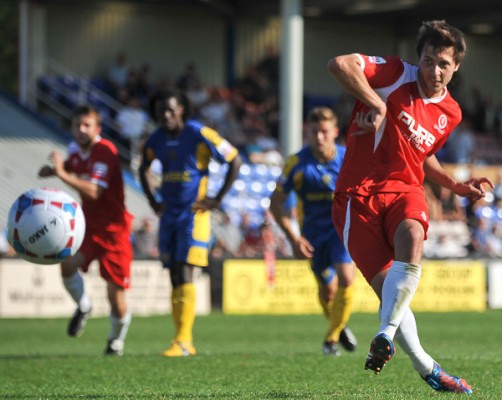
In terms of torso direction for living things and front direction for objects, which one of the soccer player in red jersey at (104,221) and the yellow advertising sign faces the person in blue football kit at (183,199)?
the yellow advertising sign

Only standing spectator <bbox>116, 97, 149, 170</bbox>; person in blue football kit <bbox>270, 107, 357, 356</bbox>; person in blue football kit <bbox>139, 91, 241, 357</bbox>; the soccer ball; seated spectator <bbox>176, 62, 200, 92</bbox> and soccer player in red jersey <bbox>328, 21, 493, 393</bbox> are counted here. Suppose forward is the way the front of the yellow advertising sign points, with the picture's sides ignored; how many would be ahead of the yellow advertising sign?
4

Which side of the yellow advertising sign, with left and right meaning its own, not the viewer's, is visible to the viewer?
front

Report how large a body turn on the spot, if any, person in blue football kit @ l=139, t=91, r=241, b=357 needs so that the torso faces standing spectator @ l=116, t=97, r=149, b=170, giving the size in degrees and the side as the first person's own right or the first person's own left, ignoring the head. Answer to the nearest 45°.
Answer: approximately 135° to the first person's own right

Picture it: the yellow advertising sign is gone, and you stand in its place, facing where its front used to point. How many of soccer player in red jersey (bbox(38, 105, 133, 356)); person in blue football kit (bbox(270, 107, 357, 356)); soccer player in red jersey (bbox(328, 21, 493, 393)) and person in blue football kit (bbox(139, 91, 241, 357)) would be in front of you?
4

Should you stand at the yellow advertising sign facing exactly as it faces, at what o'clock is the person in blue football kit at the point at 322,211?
The person in blue football kit is roughly at 12 o'clock from the yellow advertising sign.

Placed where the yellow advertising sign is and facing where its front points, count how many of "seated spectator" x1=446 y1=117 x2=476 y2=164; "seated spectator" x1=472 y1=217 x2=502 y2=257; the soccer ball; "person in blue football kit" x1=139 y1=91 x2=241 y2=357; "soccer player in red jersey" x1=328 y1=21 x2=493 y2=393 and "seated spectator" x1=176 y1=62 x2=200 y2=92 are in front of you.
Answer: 3

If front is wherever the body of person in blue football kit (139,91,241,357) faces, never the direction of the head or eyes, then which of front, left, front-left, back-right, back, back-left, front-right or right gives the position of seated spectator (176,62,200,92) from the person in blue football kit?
back-right

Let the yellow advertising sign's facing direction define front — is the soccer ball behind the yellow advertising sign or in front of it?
in front

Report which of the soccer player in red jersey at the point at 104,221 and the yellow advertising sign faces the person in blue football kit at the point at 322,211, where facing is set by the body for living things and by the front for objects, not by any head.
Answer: the yellow advertising sign
